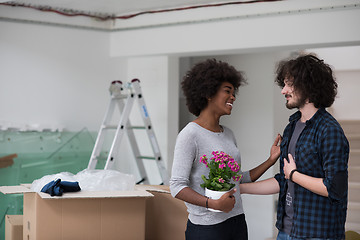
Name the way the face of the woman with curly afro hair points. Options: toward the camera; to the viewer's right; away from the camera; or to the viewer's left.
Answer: to the viewer's right

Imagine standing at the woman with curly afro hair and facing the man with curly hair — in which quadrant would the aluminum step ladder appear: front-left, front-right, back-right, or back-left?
back-left

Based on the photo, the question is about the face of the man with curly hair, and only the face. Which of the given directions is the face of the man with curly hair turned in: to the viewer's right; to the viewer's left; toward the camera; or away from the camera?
to the viewer's left

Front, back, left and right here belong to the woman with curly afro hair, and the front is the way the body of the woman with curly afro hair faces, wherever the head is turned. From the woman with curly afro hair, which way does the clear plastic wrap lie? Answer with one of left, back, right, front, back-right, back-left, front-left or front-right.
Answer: back

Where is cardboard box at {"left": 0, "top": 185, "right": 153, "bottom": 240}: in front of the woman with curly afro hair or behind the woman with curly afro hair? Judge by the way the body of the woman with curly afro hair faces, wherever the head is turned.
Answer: behind

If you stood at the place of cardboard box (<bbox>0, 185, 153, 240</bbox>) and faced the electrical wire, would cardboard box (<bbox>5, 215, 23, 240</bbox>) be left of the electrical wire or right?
left

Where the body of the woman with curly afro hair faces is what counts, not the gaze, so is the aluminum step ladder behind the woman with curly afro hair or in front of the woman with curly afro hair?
behind

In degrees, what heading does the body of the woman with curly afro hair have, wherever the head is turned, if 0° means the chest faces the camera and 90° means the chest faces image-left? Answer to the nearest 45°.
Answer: approximately 315°

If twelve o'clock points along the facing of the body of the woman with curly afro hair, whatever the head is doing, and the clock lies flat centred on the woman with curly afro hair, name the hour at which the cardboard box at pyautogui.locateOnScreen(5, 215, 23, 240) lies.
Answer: The cardboard box is roughly at 6 o'clock from the woman with curly afro hair.
